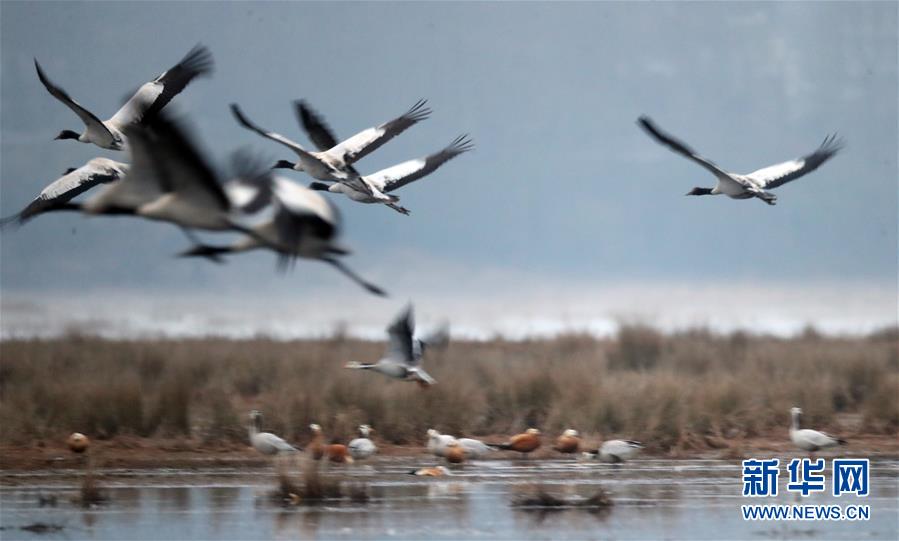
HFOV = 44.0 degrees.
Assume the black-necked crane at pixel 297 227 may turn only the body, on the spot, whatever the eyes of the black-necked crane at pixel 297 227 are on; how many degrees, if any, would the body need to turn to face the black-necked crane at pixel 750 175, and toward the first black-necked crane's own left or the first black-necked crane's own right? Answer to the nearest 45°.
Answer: approximately 135° to the first black-necked crane's own right

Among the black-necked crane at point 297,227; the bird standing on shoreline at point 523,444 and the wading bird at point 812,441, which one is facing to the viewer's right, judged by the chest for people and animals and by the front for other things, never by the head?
the bird standing on shoreline

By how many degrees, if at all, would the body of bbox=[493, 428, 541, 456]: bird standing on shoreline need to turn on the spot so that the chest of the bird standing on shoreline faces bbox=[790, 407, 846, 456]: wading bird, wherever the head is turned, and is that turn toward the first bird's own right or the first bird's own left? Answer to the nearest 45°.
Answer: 0° — it already faces it

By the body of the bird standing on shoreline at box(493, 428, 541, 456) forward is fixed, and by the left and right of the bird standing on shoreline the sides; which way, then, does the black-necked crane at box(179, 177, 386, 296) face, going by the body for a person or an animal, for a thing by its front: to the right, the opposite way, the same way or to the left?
the opposite way

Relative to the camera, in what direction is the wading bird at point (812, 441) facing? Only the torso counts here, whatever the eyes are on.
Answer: to the viewer's left

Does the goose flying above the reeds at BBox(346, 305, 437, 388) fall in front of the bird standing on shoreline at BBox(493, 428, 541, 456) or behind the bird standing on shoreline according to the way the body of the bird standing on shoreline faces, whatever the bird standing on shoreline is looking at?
behind

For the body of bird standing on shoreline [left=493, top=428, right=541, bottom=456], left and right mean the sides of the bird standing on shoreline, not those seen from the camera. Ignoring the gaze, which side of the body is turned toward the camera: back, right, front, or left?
right

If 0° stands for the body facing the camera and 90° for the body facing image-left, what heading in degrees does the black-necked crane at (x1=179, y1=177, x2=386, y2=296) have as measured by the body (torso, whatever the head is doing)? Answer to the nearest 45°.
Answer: approximately 90°

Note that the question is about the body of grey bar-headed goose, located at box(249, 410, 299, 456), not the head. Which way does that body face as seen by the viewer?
to the viewer's left
